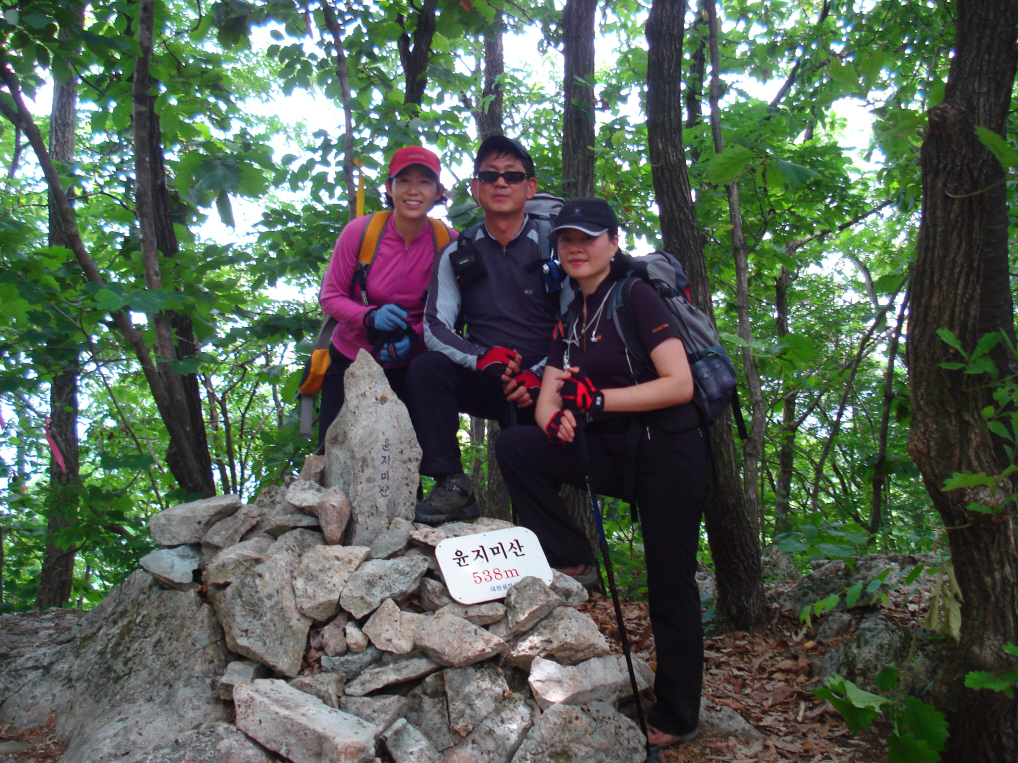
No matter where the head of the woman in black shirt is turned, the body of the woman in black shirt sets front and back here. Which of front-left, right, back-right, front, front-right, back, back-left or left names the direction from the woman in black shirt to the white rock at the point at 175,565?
front-right

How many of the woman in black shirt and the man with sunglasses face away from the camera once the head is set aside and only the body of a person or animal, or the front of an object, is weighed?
0

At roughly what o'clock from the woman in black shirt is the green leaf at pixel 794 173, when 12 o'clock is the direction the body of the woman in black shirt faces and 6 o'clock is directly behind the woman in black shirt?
The green leaf is roughly at 6 o'clock from the woman in black shirt.

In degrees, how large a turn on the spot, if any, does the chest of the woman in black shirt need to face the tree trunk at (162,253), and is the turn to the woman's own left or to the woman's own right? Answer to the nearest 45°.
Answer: approximately 90° to the woman's own right

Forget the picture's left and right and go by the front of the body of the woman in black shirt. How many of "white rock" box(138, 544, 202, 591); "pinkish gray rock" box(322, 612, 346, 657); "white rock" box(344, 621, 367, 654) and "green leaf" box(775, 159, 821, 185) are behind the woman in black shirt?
1

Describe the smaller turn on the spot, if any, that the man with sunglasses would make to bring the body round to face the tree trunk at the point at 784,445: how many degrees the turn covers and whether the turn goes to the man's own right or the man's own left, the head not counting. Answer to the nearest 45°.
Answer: approximately 135° to the man's own left

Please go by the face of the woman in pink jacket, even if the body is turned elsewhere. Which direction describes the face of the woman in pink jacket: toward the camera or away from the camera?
toward the camera

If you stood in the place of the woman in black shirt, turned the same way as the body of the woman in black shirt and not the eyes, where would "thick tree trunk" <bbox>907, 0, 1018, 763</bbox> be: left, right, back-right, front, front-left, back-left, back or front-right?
back-left

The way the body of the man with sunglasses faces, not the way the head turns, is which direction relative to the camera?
toward the camera

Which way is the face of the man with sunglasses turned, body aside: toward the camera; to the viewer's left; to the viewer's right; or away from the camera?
toward the camera
